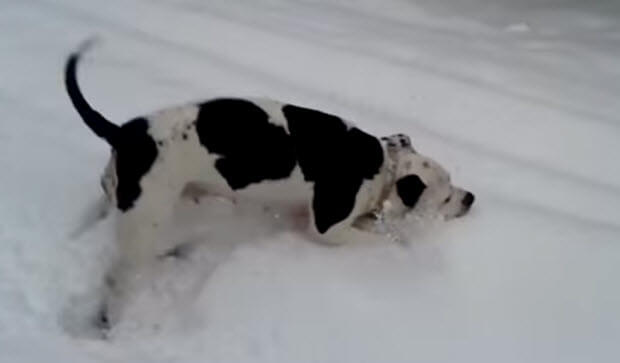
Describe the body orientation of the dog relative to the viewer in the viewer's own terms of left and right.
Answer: facing to the right of the viewer
